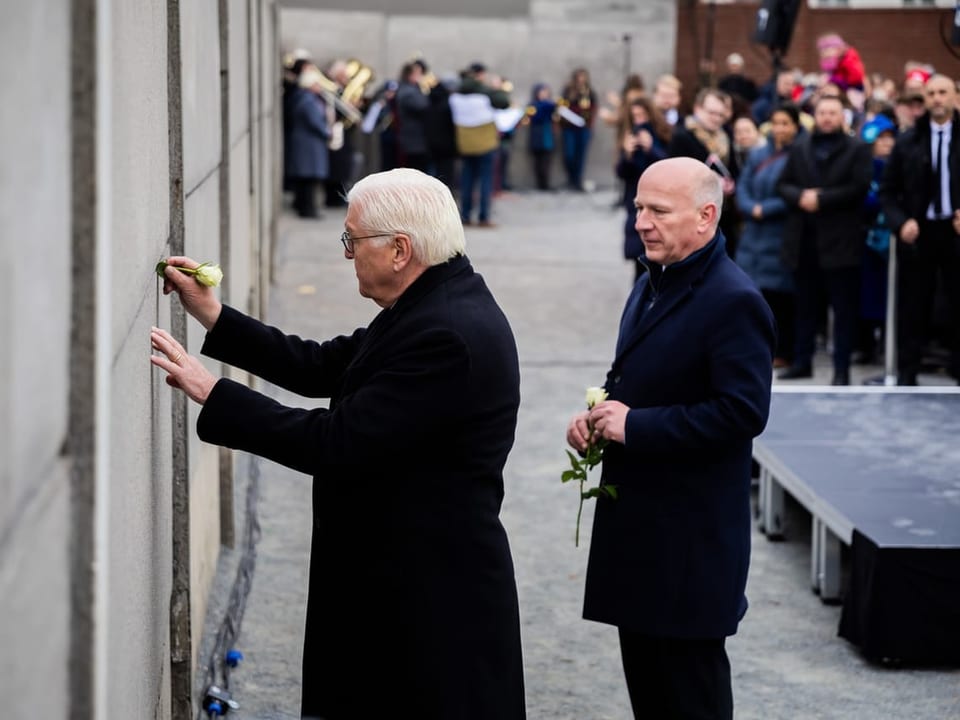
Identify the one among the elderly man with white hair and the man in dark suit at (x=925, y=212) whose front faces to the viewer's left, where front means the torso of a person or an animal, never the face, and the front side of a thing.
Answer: the elderly man with white hair

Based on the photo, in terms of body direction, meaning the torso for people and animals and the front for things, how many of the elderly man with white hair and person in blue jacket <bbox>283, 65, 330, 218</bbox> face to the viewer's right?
1

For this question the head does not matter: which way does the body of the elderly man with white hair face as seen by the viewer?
to the viewer's left

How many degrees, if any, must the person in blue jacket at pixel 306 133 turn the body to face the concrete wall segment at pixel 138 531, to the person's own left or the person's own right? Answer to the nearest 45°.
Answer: approximately 90° to the person's own right

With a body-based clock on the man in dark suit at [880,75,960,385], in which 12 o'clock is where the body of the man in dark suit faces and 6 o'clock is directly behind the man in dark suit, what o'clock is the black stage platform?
The black stage platform is roughly at 12 o'clock from the man in dark suit.

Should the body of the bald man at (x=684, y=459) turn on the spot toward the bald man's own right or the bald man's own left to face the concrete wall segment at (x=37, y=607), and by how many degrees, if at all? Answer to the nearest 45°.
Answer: approximately 45° to the bald man's own left

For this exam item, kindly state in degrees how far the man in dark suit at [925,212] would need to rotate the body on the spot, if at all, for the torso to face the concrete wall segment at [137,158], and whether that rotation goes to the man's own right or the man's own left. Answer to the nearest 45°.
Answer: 0° — they already face it

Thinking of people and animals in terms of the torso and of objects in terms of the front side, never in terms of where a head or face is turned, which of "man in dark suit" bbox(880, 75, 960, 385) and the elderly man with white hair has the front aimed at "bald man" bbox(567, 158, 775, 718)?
the man in dark suit

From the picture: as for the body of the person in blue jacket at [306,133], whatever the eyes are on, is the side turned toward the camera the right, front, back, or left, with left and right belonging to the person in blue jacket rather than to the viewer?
right
